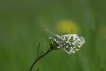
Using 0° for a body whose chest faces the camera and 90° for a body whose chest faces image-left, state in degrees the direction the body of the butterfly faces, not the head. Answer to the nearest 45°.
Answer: approximately 90°
